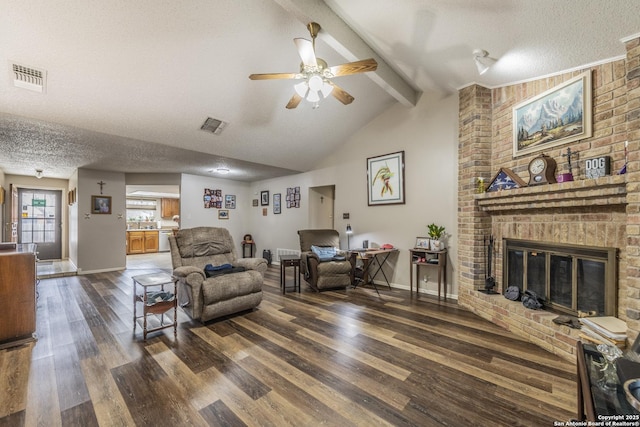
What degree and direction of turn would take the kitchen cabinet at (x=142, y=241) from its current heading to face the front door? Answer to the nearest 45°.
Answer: approximately 90° to its right

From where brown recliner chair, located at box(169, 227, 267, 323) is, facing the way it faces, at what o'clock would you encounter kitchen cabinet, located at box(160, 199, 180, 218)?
The kitchen cabinet is roughly at 7 o'clock from the brown recliner chair.

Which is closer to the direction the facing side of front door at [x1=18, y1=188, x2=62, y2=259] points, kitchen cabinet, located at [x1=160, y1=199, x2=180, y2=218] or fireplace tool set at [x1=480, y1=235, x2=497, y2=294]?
the fireplace tool set

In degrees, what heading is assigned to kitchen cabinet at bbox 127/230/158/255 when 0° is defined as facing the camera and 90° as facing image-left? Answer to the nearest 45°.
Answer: approximately 0°

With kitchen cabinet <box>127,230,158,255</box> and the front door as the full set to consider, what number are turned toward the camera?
2

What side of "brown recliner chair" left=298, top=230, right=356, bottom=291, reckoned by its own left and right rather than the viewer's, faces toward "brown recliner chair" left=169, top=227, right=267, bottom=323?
right
